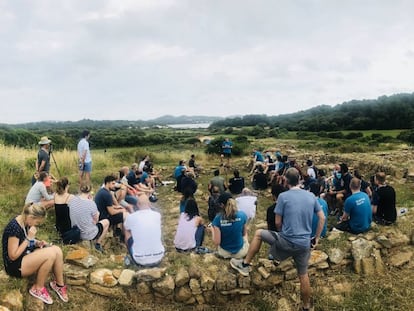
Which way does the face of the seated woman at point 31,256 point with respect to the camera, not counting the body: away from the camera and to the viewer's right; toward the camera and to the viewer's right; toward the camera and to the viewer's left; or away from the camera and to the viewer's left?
toward the camera and to the viewer's right

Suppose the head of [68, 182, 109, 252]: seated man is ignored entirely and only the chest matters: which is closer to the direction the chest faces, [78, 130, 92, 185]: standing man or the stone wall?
the standing man

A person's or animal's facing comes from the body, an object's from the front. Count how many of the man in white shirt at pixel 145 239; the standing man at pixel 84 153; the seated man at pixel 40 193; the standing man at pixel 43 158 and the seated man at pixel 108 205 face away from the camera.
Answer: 1

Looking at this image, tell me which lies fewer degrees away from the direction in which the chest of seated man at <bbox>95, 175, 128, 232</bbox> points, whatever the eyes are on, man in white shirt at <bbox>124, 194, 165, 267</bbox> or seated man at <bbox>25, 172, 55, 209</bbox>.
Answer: the man in white shirt

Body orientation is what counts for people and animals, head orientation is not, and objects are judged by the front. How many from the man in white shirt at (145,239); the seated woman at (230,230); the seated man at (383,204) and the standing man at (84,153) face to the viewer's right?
1

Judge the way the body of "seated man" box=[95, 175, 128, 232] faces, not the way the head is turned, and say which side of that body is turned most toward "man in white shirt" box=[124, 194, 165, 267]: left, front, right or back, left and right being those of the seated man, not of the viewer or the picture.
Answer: right

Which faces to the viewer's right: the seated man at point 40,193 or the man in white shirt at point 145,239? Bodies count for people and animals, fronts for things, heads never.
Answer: the seated man

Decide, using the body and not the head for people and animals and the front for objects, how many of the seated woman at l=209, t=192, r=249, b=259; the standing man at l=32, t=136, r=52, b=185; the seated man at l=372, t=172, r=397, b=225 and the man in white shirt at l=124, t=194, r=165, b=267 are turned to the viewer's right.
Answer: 1

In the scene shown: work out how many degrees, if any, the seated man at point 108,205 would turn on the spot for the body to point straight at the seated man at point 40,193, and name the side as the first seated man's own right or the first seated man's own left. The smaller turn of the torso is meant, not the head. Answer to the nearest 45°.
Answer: approximately 180°

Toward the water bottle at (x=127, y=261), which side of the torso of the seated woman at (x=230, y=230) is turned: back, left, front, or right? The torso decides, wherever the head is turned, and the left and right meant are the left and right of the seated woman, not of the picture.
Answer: left

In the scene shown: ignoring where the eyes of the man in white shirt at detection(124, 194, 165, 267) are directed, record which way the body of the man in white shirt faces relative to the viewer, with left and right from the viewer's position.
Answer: facing away from the viewer

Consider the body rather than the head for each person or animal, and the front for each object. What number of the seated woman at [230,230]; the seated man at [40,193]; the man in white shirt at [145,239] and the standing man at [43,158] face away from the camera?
2

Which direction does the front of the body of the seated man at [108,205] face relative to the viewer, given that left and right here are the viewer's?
facing to the right of the viewer

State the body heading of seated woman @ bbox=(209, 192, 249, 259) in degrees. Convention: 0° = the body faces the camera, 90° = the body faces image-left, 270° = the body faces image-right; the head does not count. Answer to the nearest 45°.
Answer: approximately 180°

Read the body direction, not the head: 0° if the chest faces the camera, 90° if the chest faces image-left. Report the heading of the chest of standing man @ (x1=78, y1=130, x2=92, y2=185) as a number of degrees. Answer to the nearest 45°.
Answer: approximately 270°

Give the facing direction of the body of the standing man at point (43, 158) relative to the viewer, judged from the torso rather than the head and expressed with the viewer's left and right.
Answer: facing to the right of the viewer

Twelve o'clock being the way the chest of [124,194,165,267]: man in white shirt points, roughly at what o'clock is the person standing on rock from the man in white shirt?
The person standing on rock is roughly at 4 o'clock from the man in white shirt.
